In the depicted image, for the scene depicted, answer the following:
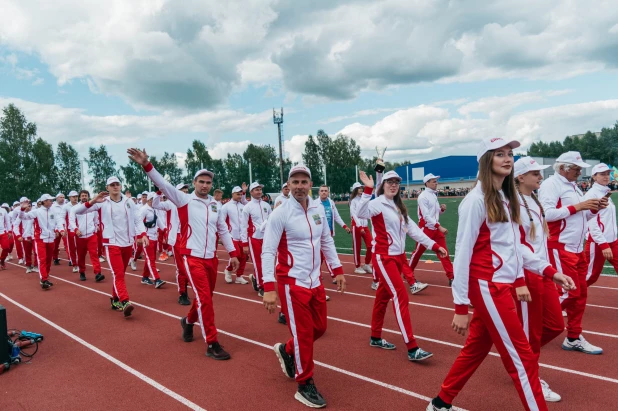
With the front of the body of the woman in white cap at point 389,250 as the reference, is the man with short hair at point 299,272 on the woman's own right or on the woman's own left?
on the woman's own right

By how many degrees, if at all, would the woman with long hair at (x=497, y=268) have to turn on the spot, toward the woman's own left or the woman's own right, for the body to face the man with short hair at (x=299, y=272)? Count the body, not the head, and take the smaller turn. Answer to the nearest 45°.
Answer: approximately 135° to the woman's own right

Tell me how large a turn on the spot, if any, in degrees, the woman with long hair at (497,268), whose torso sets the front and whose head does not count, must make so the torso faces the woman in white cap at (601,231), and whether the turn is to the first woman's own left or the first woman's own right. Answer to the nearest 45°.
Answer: approximately 135° to the first woman's own left

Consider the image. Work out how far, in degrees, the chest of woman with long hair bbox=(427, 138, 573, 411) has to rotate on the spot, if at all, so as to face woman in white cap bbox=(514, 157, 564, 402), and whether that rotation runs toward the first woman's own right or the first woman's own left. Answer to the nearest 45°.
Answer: approximately 90° to the first woman's own left

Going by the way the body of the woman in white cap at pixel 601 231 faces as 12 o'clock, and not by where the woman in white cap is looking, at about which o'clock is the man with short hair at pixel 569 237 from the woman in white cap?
The man with short hair is roughly at 2 o'clock from the woman in white cap.

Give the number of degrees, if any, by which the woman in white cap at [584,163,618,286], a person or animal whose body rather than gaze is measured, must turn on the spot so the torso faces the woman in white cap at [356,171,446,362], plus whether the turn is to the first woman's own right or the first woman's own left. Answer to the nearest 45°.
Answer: approximately 90° to the first woman's own right

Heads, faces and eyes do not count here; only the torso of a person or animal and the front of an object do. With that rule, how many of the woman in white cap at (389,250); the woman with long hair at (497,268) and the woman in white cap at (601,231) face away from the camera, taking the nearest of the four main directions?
0

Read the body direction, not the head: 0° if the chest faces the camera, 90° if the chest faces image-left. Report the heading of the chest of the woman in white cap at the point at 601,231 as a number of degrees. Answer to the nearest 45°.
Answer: approximately 315°

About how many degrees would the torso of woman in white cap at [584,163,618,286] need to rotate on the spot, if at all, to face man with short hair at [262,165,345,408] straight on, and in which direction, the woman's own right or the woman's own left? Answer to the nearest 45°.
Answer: approximately 90° to the woman's own right

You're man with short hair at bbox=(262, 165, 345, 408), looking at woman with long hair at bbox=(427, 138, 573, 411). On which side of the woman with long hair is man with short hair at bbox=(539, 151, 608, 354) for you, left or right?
left
